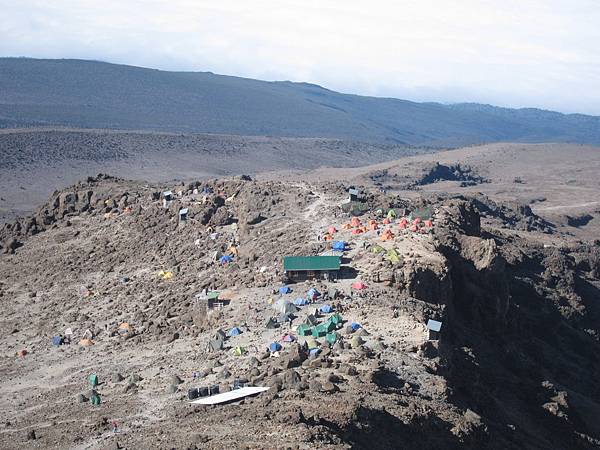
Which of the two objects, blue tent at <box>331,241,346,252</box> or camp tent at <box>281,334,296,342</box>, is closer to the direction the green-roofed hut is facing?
the camp tent

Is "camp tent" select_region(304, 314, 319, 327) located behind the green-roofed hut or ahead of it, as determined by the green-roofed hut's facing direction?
ahead

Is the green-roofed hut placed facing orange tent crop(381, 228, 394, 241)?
no

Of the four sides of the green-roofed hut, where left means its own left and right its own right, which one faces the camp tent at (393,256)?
left

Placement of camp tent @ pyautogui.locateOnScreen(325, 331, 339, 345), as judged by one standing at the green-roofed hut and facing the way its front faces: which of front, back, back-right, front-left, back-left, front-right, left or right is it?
front

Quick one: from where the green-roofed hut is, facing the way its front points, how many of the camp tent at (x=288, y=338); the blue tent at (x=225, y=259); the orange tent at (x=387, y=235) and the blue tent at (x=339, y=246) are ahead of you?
1

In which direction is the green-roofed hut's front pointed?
toward the camera

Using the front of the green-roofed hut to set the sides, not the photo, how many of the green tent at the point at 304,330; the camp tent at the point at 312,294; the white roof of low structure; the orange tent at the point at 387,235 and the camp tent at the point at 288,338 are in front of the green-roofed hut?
4

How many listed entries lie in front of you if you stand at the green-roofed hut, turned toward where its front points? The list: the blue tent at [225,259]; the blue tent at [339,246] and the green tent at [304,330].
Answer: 1

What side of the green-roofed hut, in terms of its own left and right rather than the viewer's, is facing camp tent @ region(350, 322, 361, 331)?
front

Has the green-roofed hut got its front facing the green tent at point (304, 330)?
yes

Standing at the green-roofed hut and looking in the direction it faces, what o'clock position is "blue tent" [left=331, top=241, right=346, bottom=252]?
The blue tent is roughly at 7 o'clock from the green-roofed hut.

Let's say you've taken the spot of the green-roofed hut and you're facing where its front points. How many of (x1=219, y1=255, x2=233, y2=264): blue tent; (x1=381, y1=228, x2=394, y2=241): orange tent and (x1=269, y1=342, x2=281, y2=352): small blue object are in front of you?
1

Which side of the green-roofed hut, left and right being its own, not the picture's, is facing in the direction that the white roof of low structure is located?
front

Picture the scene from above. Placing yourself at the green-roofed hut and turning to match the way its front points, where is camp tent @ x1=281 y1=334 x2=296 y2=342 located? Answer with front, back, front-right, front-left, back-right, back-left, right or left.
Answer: front

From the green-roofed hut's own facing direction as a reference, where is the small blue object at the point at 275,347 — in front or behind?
in front

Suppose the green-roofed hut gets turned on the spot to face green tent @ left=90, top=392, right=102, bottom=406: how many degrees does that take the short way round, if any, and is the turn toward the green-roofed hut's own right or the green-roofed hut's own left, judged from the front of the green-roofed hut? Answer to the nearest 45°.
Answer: approximately 45° to the green-roofed hut's own right

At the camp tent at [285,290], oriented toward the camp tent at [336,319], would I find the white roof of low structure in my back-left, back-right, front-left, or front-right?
front-right

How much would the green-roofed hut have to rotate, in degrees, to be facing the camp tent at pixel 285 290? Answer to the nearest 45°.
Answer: approximately 45° to its right
